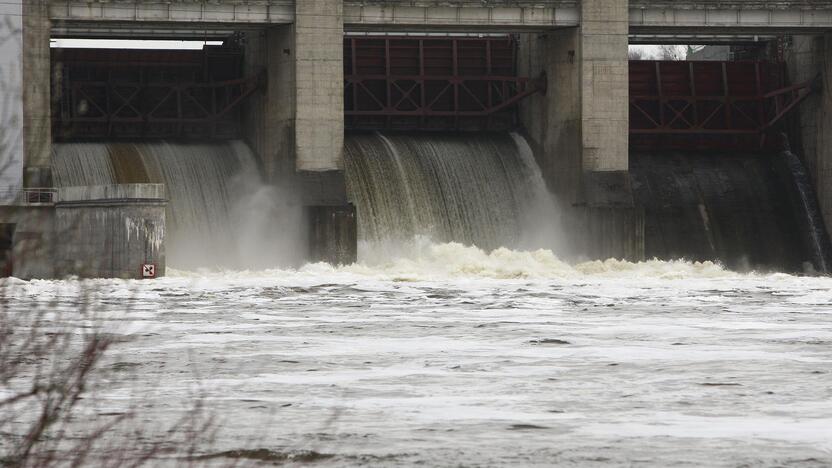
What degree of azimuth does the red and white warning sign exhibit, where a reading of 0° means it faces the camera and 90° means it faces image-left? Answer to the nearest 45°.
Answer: approximately 0°
